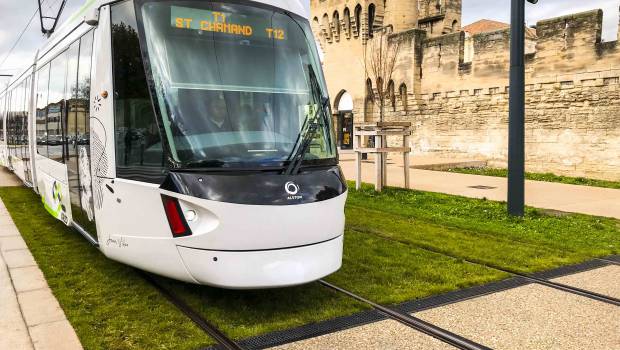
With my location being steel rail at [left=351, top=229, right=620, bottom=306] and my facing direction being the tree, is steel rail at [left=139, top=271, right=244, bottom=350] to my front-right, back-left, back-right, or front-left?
back-left

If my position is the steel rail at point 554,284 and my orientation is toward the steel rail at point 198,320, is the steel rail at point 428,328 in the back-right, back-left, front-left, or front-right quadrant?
front-left

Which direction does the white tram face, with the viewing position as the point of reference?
facing the viewer and to the right of the viewer

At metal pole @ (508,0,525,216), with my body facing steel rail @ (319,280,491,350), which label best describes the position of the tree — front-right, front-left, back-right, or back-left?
back-right

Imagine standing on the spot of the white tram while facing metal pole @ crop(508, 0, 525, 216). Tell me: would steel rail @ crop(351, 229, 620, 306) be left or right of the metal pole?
right

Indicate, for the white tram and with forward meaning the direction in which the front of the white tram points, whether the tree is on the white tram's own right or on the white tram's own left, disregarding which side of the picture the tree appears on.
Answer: on the white tram's own left

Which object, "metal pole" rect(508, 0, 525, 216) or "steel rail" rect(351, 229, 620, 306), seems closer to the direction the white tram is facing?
the steel rail

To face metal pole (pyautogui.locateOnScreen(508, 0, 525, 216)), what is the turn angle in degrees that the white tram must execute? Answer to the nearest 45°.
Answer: approximately 90° to its left
